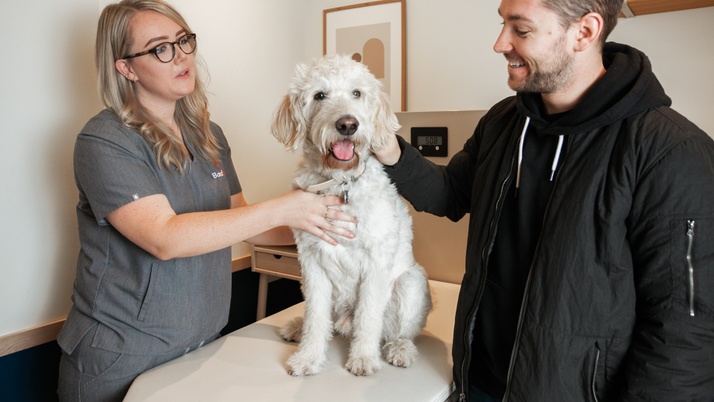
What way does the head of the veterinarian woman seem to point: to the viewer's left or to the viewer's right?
to the viewer's right

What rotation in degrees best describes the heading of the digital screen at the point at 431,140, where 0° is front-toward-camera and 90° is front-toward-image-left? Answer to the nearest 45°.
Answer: approximately 0°

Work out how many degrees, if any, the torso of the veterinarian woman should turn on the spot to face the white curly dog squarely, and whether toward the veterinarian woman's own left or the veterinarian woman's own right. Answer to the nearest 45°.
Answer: approximately 45° to the veterinarian woman's own left

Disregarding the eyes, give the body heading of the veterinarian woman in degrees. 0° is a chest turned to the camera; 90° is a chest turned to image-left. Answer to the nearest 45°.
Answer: approximately 315°

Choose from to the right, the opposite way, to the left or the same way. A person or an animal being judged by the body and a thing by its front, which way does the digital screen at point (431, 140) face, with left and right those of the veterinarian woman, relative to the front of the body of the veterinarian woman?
to the right

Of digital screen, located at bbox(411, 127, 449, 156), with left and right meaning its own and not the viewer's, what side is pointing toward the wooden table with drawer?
right

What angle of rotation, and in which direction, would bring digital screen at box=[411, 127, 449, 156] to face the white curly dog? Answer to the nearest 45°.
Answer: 0° — it already faces it
